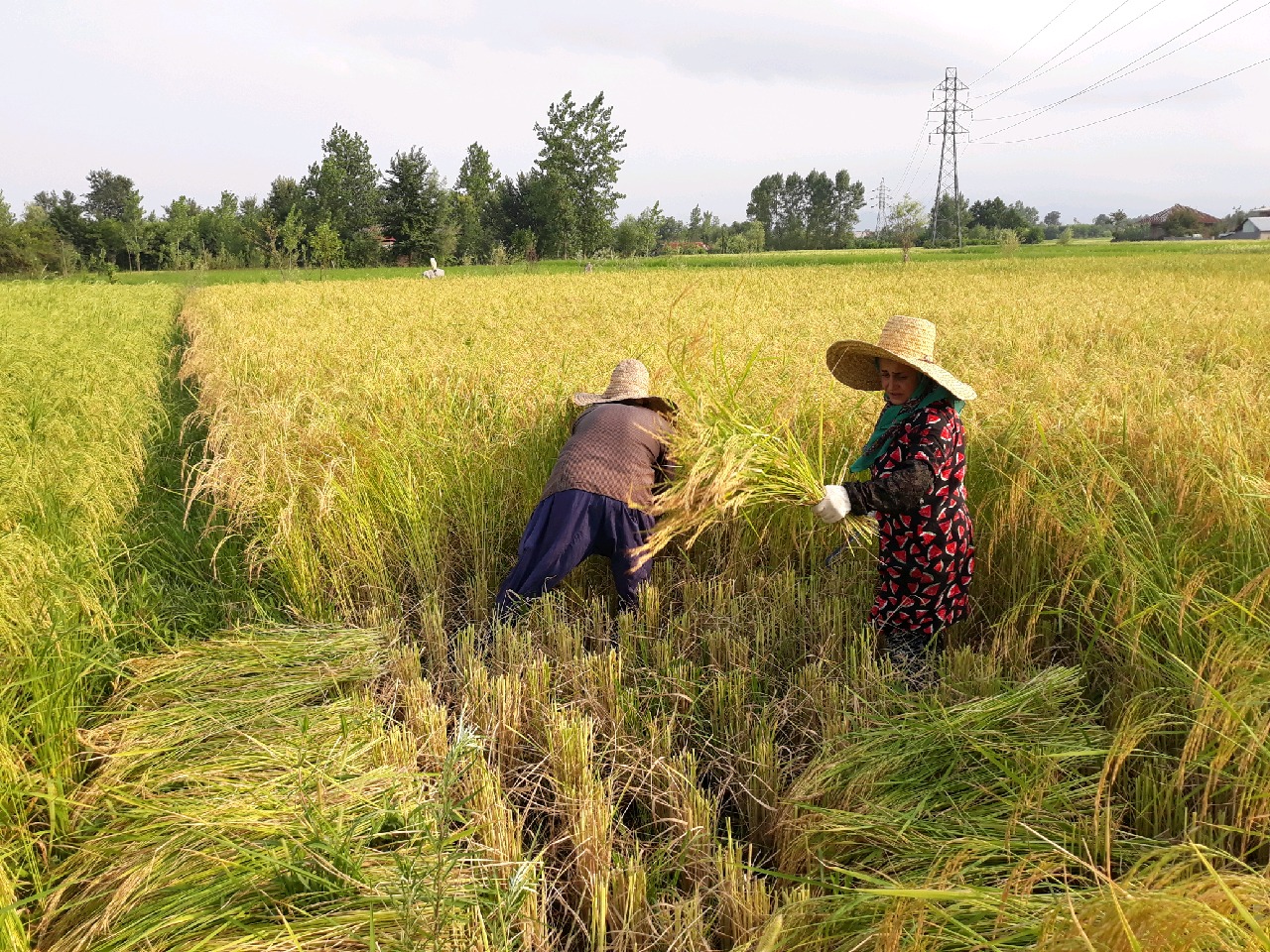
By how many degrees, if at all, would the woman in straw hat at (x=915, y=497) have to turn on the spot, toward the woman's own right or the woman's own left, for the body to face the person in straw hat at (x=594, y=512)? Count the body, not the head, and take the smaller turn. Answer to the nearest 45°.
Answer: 0° — they already face them

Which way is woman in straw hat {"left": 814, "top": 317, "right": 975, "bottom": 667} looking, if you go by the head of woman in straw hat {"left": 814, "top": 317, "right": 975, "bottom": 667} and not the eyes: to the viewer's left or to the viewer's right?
to the viewer's left

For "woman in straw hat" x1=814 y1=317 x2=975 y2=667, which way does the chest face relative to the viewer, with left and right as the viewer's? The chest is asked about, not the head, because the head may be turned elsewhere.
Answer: facing to the left of the viewer
